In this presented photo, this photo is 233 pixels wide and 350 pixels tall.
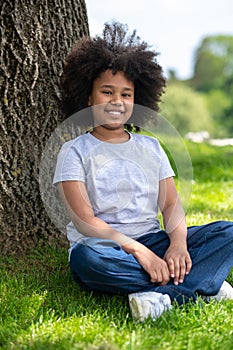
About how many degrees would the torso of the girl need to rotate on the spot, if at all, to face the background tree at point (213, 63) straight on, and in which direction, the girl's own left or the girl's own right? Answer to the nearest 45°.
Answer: approximately 135° to the girl's own left

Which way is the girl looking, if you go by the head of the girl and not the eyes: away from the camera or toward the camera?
toward the camera

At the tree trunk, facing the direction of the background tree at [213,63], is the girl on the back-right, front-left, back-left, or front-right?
back-right

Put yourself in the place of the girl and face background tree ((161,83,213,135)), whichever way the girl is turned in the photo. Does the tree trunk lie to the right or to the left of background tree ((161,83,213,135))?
left

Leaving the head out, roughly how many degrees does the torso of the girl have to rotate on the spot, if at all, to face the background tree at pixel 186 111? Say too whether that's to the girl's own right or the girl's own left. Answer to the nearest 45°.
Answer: approximately 135° to the girl's own left

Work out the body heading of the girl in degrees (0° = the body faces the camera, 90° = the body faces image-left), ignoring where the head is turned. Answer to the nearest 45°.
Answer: approximately 315°
